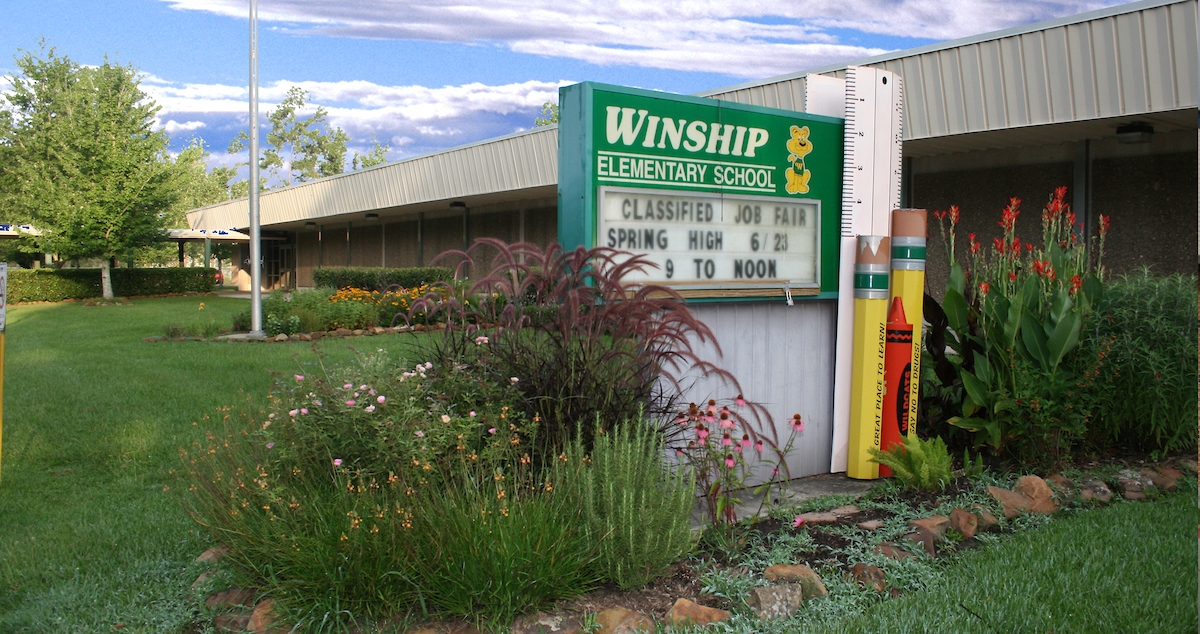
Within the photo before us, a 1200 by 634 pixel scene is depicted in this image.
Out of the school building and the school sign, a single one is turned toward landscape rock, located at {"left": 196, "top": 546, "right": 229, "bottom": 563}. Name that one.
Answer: the school building

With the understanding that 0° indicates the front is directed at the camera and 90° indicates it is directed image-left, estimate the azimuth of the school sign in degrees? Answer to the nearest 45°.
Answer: approximately 315°

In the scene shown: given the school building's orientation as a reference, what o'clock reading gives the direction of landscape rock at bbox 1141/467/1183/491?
The landscape rock is roughly at 11 o'clock from the school building.

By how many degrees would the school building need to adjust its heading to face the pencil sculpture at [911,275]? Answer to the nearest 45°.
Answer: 0° — it already faces it

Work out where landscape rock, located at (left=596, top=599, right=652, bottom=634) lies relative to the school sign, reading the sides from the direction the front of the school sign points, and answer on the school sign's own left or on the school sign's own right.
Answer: on the school sign's own right

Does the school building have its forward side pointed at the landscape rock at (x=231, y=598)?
yes

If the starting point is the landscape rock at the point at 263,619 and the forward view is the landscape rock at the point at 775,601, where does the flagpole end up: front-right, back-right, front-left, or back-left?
back-left

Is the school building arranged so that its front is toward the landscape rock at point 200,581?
yes

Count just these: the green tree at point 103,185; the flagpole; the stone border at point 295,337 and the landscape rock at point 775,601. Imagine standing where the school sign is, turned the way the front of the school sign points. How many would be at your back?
3

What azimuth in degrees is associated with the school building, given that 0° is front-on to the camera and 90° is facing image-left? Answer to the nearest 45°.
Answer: approximately 45°

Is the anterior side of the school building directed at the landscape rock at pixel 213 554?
yes
